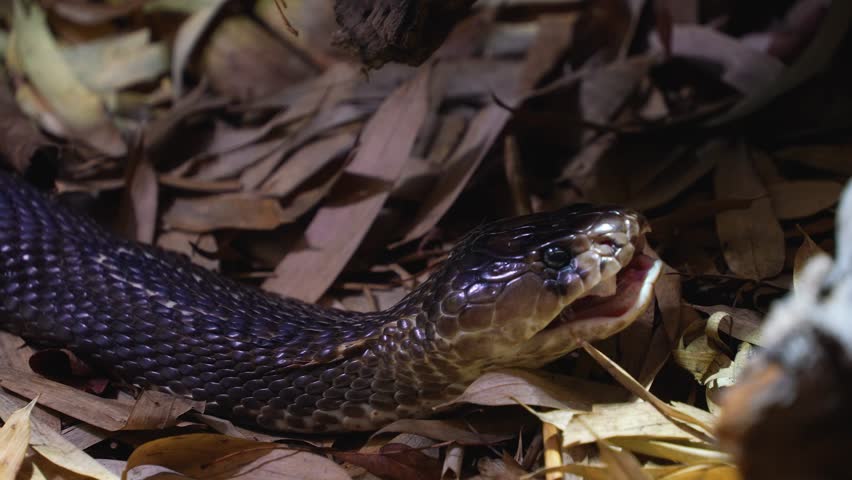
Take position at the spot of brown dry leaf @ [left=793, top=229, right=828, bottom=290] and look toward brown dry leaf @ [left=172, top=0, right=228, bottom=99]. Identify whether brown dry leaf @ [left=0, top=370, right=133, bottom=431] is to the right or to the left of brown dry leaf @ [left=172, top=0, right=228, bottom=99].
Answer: left

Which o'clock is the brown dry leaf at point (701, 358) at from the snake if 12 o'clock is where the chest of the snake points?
The brown dry leaf is roughly at 1 o'clock from the snake.

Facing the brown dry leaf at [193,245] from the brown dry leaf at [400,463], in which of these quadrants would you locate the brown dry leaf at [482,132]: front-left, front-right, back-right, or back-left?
front-right

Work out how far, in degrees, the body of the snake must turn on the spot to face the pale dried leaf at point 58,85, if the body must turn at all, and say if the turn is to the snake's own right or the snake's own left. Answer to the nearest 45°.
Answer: approximately 90° to the snake's own left

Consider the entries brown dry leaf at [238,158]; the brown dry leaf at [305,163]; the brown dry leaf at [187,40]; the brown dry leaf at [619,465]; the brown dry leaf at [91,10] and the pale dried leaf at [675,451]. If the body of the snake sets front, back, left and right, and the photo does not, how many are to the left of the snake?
4

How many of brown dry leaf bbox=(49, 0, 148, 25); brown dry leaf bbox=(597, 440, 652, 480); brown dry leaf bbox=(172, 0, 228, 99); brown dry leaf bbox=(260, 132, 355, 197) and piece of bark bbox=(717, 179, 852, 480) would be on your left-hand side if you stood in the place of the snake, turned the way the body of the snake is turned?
3

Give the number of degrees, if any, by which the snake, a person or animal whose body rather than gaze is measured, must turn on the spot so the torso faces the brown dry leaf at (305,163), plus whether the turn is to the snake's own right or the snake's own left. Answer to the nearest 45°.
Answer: approximately 90° to the snake's own left

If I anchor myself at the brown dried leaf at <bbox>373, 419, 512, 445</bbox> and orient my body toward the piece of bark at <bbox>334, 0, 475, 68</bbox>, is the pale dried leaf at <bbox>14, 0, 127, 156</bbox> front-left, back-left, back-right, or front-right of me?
front-left

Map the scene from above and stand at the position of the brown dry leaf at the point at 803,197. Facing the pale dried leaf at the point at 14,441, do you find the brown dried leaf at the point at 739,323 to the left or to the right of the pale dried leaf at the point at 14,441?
left

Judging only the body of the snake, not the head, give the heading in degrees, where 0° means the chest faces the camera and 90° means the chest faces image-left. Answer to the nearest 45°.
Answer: approximately 270°

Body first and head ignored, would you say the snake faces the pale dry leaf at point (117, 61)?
no

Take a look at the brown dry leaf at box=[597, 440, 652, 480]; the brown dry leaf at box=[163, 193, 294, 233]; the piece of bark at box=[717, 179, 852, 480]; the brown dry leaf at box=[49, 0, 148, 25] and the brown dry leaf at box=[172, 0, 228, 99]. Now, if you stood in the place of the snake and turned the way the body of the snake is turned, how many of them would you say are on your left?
3

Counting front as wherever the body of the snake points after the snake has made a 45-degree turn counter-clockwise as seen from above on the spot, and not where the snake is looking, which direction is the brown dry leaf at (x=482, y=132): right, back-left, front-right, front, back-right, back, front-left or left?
front

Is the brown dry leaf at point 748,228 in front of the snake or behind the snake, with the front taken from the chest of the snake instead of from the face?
in front

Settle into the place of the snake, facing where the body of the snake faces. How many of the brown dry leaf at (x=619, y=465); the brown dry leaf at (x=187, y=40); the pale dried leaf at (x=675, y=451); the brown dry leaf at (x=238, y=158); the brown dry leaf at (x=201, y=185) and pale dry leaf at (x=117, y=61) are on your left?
4

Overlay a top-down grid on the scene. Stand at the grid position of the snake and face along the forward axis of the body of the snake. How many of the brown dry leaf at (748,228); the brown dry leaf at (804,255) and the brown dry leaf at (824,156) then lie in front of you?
3

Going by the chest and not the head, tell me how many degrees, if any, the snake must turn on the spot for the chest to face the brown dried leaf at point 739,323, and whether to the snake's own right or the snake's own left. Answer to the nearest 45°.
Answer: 0° — it already faces it

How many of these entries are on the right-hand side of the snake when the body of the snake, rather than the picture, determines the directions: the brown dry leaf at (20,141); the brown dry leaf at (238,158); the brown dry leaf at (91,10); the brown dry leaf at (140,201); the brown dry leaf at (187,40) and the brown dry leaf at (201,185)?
0

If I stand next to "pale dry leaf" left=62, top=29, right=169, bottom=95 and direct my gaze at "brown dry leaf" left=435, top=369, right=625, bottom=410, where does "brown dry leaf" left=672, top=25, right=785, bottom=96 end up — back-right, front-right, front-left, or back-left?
front-left

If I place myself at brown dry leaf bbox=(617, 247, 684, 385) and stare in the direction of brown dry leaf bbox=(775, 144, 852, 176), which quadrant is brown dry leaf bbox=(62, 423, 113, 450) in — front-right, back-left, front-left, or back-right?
back-left
